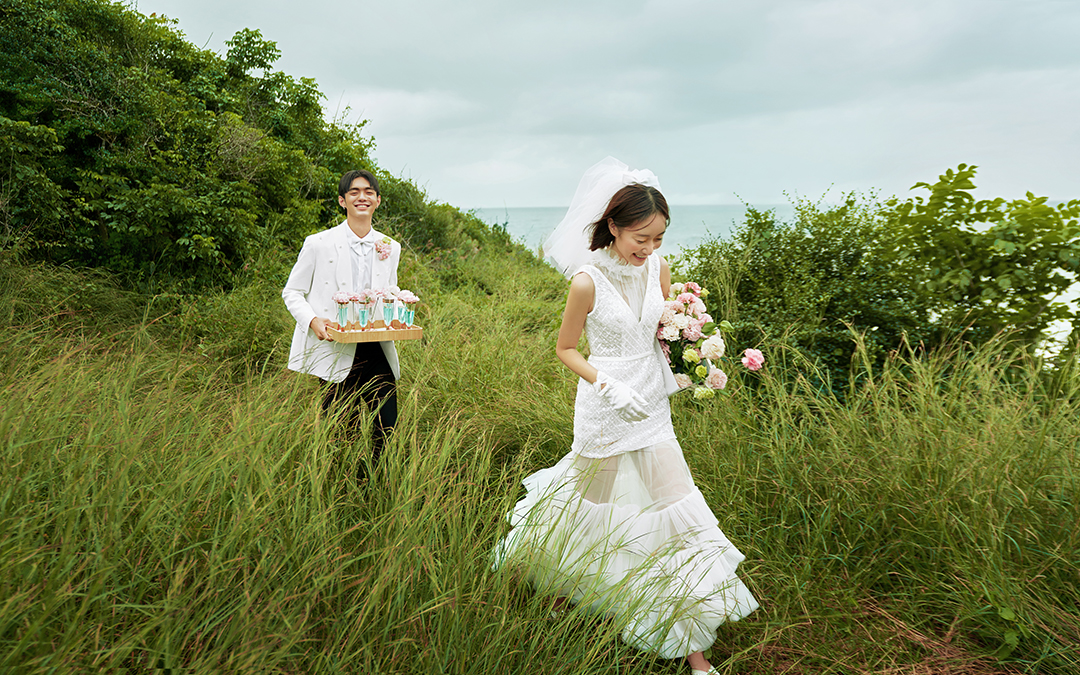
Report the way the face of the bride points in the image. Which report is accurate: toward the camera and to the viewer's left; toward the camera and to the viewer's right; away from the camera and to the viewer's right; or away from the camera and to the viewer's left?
toward the camera and to the viewer's right

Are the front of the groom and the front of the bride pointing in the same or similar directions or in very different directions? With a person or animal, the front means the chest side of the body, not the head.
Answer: same or similar directions

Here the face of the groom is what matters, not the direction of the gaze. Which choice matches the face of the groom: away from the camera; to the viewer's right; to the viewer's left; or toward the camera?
toward the camera

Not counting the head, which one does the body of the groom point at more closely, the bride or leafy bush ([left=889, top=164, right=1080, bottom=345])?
the bride

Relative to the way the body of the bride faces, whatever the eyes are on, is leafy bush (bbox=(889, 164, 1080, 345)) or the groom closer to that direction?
the leafy bush

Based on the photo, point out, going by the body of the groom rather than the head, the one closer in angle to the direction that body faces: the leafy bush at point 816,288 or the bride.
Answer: the bride

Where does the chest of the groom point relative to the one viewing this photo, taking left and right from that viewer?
facing the viewer and to the right of the viewer

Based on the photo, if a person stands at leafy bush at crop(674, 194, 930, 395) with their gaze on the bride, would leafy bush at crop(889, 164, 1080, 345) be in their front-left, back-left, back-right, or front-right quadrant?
back-left

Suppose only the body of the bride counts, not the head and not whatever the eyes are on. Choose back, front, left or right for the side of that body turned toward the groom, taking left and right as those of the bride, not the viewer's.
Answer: back

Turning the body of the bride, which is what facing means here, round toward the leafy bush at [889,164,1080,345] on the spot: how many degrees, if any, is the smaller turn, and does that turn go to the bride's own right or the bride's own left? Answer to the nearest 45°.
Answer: approximately 90° to the bride's own left

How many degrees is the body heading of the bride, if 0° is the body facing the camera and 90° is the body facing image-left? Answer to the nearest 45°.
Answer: approximately 315°

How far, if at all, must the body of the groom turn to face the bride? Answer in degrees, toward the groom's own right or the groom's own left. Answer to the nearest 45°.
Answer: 0° — they already face them

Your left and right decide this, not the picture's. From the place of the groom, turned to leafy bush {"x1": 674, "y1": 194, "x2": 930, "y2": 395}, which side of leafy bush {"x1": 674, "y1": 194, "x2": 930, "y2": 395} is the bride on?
right

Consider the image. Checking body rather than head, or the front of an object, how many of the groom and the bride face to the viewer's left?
0
